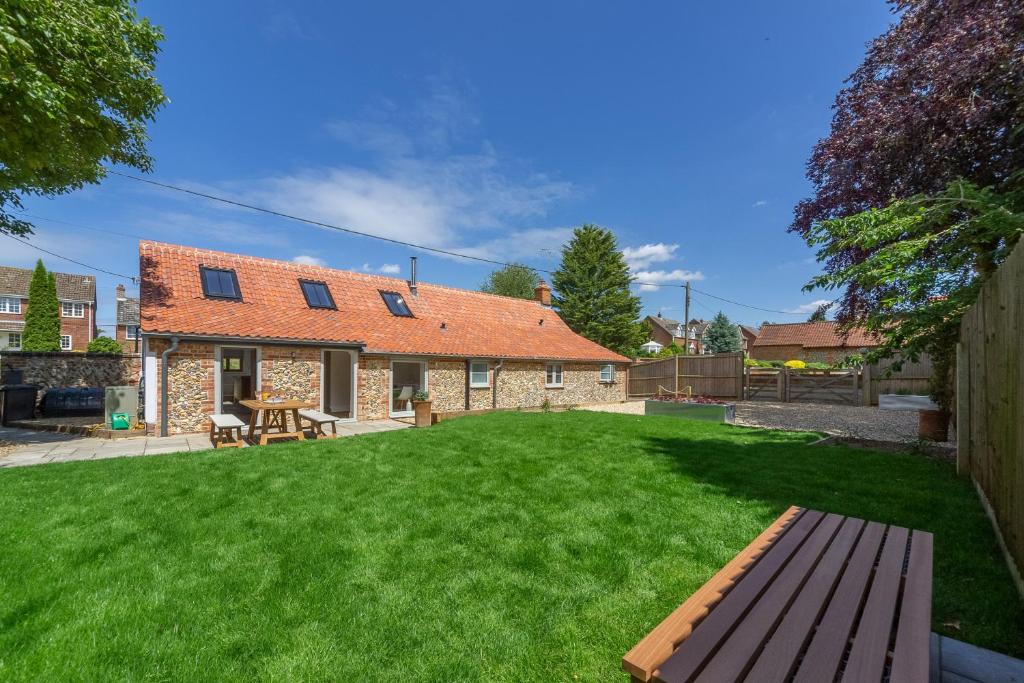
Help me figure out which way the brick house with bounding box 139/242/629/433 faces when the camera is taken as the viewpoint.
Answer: facing the viewer and to the right of the viewer

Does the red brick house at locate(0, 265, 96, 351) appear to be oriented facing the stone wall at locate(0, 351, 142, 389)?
yes

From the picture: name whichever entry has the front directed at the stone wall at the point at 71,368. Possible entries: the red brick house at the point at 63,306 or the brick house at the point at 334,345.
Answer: the red brick house

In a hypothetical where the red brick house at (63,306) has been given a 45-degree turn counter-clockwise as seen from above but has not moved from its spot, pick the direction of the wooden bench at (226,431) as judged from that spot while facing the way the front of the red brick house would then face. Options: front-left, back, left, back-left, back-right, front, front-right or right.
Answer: front-right

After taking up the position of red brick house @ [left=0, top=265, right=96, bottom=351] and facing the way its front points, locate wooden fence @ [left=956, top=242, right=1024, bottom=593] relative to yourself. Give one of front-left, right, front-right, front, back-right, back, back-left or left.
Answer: front

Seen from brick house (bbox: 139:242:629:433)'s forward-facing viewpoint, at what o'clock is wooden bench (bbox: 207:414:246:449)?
The wooden bench is roughly at 2 o'clock from the brick house.

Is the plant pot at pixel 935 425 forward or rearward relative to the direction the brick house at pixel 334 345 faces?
forward

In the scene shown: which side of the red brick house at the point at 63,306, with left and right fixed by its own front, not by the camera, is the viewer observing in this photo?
front

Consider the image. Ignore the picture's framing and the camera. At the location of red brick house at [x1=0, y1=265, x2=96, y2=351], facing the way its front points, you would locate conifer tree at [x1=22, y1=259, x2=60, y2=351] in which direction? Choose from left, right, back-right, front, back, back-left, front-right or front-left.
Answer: front

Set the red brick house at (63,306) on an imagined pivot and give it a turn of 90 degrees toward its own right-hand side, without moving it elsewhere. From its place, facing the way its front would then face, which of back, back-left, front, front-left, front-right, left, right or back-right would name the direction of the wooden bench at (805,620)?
left

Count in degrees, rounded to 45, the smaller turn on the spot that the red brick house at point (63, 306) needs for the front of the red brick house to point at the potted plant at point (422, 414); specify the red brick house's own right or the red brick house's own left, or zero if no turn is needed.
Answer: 0° — it already faces it

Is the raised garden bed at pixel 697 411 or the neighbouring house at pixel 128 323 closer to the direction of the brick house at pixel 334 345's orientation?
the raised garden bed

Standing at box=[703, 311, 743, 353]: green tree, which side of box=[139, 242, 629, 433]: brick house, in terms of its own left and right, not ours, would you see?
left

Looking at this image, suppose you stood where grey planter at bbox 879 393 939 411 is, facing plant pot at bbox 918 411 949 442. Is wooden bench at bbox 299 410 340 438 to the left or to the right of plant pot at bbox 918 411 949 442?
right

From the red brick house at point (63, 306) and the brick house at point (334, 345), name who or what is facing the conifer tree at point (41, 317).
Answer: the red brick house
